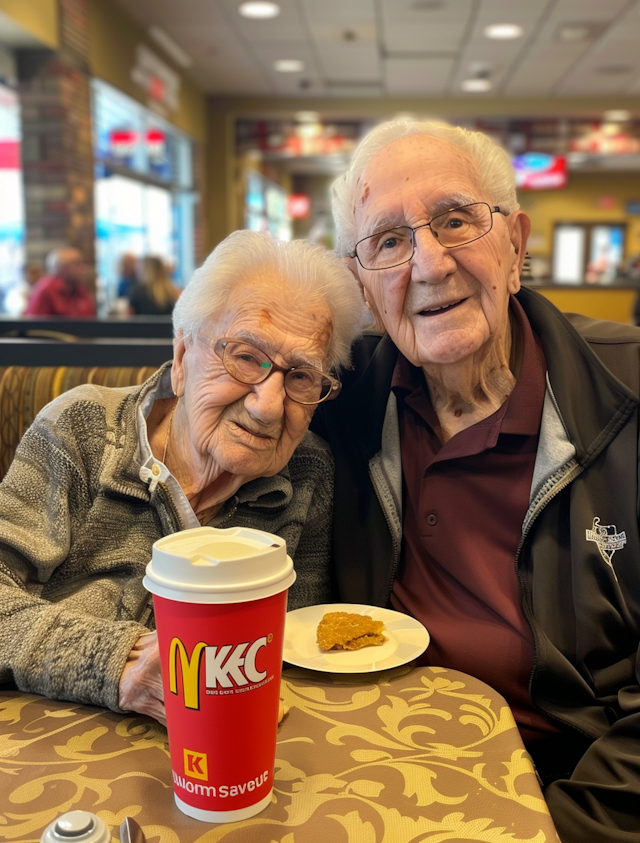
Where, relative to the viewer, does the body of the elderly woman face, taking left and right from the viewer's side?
facing the viewer and to the right of the viewer

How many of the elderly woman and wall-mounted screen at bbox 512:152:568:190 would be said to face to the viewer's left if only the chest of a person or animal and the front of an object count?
0

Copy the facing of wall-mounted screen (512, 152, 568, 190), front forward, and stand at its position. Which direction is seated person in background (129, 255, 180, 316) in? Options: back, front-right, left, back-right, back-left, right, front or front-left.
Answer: front-right

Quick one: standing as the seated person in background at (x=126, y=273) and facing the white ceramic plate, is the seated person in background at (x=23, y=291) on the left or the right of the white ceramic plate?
right

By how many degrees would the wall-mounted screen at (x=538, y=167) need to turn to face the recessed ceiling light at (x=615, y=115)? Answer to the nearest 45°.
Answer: approximately 90° to its left

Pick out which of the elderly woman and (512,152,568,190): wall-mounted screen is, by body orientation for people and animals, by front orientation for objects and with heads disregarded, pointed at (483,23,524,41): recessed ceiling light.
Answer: the wall-mounted screen

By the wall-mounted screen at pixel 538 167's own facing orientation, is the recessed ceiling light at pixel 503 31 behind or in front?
in front

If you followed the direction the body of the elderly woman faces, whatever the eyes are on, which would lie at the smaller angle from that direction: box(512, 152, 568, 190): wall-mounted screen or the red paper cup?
the red paper cup

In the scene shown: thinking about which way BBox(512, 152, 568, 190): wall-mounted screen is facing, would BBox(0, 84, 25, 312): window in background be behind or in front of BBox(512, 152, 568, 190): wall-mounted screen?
in front

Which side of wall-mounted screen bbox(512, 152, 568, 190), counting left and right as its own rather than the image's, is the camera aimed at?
front

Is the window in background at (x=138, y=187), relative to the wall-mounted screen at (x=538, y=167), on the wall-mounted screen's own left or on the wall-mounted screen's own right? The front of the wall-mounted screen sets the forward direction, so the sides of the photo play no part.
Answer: on the wall-mounted screen's own right
